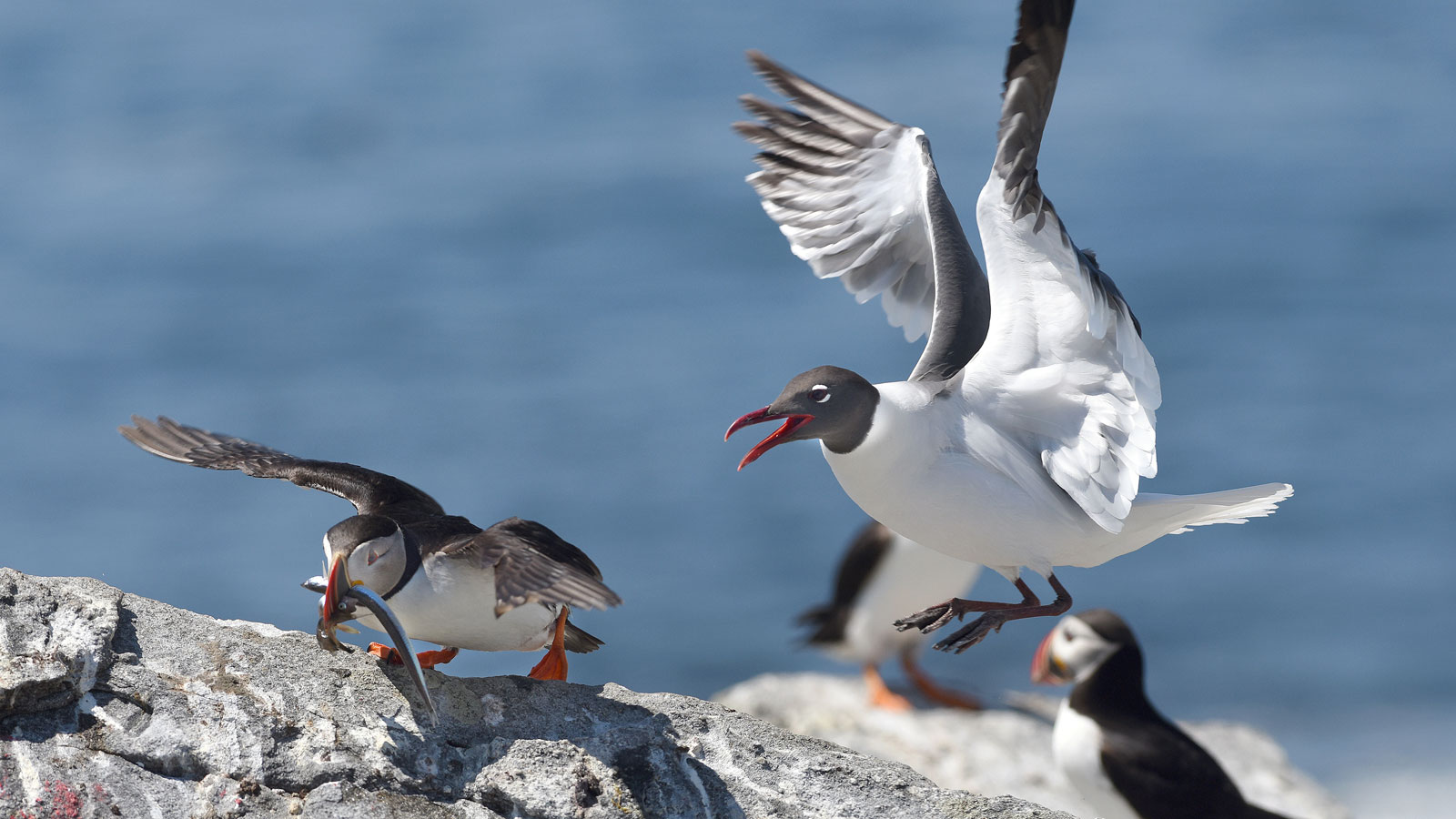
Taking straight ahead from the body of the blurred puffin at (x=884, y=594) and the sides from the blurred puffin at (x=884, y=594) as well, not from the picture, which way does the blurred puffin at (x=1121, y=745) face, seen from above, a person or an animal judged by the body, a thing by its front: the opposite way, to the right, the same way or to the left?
the opposite way

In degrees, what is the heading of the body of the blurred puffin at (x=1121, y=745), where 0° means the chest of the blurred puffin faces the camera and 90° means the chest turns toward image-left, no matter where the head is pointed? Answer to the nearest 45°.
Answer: approximately 90°

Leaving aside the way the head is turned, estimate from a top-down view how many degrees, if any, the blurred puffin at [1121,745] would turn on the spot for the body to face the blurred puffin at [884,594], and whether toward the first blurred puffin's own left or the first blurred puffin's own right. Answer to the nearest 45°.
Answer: approximately 45° to the first blurred puffin's own right

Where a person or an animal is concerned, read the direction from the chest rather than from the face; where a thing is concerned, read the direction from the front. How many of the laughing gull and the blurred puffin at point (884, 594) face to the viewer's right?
1

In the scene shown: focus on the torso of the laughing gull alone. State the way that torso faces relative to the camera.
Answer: to the viewer's left

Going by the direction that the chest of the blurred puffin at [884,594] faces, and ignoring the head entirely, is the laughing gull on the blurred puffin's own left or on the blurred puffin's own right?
on the blurred puffin's own right

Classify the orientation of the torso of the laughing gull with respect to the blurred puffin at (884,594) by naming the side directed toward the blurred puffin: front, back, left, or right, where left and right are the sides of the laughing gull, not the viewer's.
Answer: right
